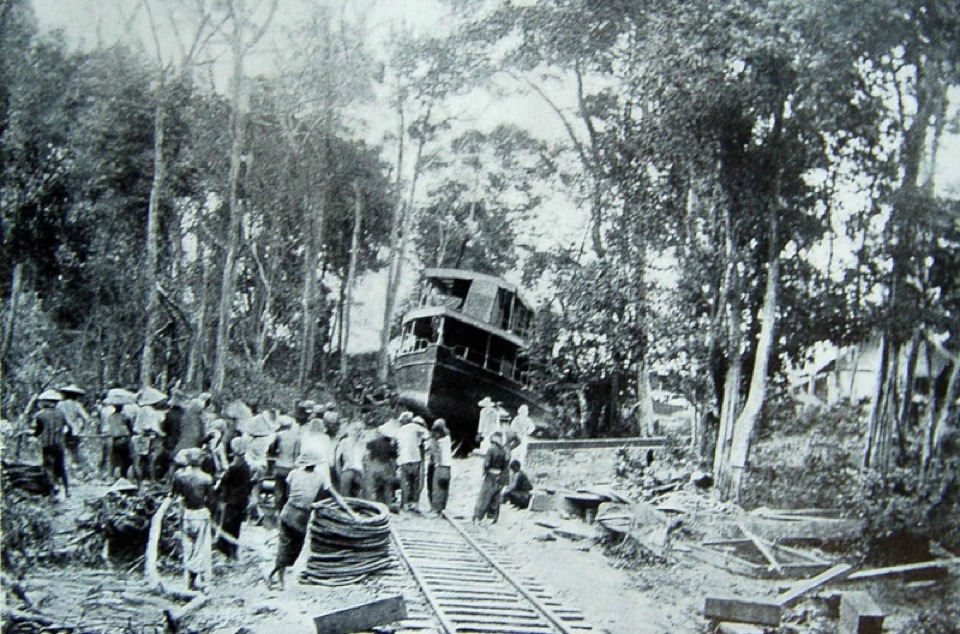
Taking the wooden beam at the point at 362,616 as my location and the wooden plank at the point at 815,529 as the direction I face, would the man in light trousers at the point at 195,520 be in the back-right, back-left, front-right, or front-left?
back-left

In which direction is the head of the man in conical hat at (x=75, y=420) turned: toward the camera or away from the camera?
away from the camera

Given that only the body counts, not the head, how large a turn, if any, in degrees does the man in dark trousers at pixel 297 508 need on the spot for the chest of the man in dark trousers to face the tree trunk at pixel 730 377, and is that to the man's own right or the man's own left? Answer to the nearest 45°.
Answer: approximately 45° to the man's own right

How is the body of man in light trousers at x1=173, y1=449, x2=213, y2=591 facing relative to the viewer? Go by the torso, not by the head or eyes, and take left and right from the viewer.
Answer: facing away from the viewer

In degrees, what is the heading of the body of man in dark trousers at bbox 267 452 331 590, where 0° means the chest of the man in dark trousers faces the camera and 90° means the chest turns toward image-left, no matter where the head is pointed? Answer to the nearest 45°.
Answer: approximately 225°
